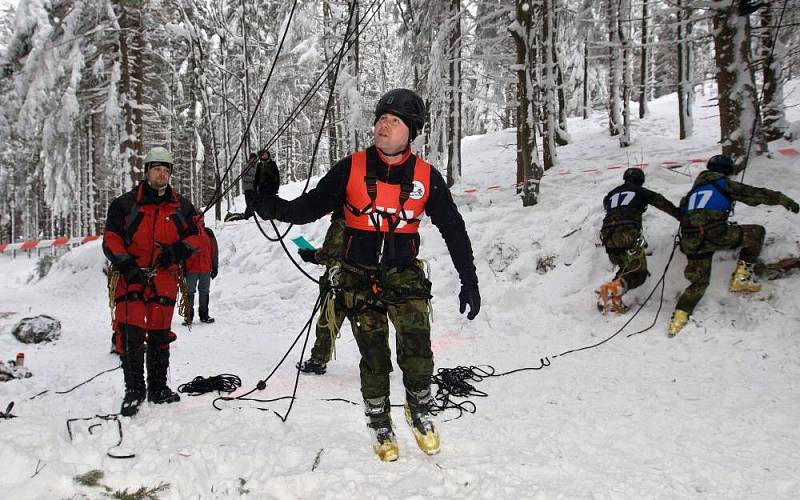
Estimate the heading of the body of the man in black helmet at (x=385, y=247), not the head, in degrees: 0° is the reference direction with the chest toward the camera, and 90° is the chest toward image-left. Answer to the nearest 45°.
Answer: approximately 0°

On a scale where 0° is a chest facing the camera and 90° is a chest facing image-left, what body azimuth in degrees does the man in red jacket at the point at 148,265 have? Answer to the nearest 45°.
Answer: approximately 0°

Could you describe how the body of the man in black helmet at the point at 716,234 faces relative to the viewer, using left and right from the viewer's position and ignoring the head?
facing away from the viewer and to the right of the viewer

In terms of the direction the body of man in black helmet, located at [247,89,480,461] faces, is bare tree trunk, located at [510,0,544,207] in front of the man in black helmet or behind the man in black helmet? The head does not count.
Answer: behind

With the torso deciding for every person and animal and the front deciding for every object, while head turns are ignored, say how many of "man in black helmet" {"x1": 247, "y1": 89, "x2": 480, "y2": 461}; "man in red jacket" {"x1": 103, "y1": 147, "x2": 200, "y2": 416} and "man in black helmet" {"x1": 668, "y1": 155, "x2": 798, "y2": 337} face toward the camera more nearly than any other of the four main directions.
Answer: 2

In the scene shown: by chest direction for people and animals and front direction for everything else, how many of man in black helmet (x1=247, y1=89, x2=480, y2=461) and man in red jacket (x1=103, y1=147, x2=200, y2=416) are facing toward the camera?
2
